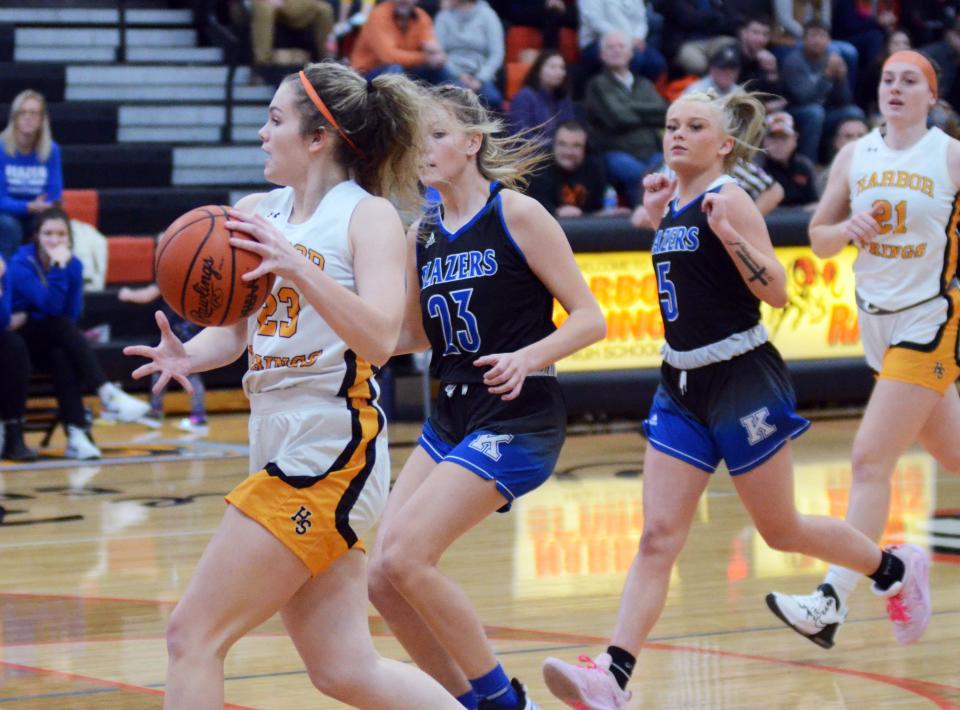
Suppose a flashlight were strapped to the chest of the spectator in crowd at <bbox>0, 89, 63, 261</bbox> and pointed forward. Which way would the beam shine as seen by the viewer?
toward the camera

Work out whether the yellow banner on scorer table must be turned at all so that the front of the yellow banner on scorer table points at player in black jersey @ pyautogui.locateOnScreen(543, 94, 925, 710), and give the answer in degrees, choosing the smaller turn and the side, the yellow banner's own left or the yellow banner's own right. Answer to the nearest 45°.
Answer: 0° — it already faces them

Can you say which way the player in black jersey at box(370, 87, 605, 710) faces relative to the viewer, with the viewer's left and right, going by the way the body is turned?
facing the viewer and to the left of the viewer

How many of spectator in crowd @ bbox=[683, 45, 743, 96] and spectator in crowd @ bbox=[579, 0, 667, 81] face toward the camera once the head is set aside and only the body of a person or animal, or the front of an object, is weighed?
2

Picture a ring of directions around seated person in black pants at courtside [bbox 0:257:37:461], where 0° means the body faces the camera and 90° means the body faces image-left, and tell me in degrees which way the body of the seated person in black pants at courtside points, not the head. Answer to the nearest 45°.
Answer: approximately 315°

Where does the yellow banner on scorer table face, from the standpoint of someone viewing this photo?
facing the viewer

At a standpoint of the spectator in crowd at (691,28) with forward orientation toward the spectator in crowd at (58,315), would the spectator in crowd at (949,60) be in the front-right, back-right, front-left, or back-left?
back-left

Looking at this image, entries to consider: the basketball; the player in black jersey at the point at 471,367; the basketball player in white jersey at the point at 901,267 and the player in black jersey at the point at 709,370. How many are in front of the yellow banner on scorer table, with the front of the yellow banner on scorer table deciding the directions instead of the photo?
4

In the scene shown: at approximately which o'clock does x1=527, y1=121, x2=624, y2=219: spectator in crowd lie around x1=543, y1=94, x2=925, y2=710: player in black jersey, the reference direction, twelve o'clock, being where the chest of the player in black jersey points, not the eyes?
The spectator in crowd is roughly at 4 o'clock from the player in black jersey.

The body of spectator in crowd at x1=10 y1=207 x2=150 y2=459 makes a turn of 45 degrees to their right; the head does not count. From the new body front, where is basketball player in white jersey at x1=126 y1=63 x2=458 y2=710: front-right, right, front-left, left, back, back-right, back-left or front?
front

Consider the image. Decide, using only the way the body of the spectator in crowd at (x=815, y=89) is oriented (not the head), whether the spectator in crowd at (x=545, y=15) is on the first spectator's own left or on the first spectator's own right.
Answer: on the first spectator's own right

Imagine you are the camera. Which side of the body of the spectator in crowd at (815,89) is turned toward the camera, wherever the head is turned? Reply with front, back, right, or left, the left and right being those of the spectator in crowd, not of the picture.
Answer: front
